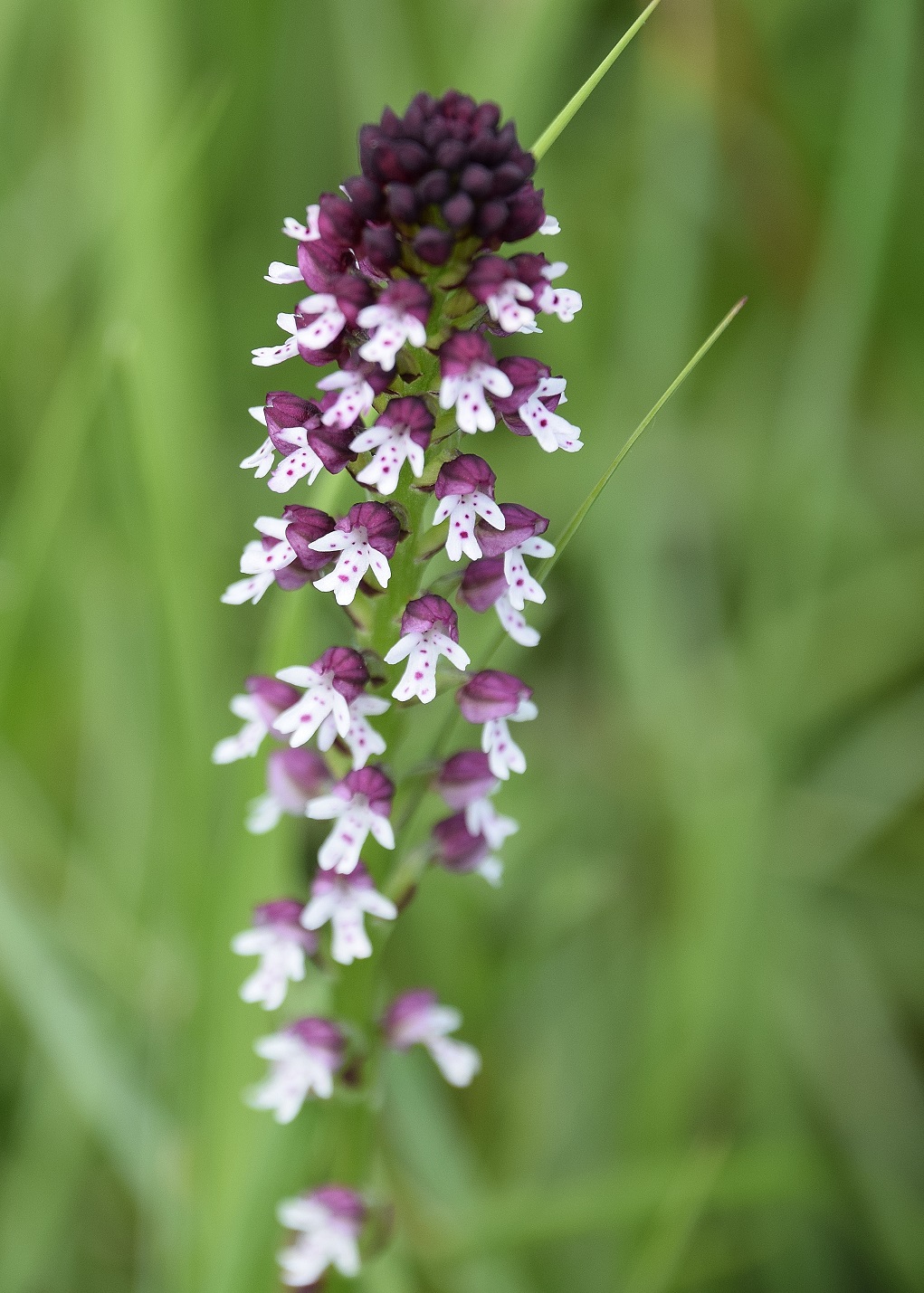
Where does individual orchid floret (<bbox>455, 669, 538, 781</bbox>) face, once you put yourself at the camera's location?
facing the viewer and to the right of the viewer
